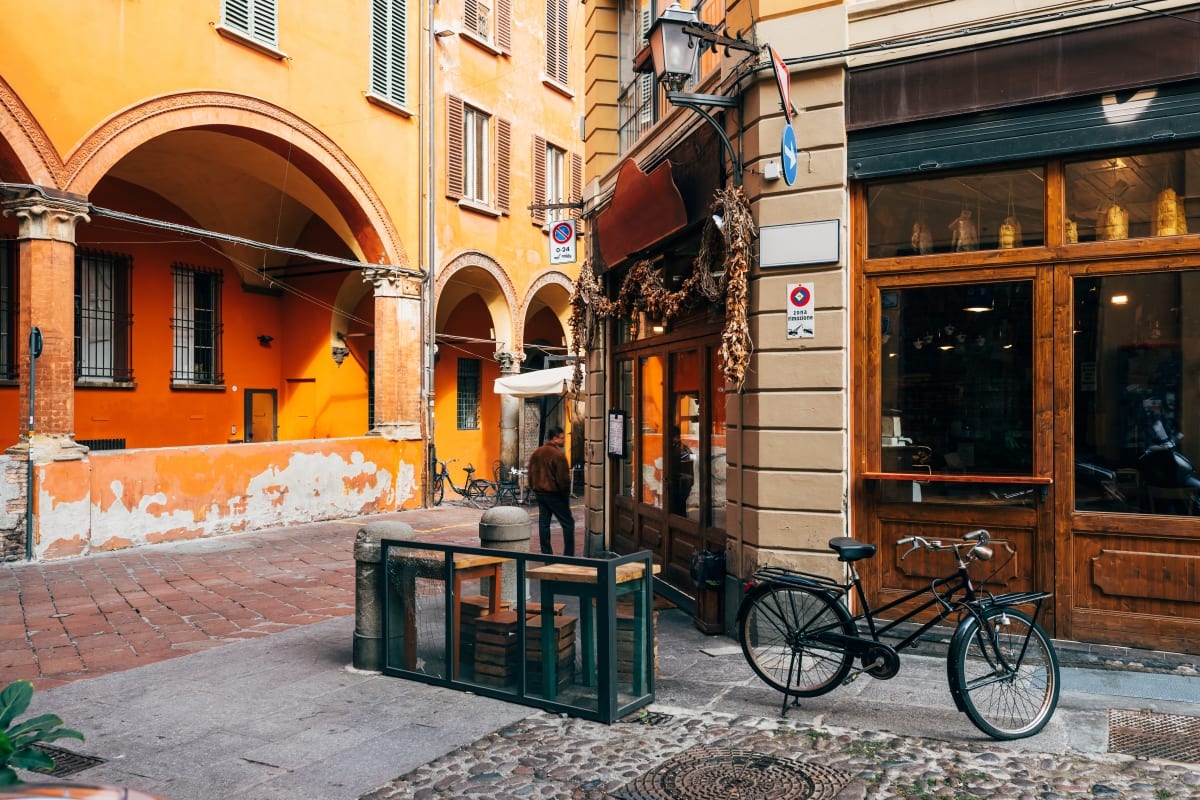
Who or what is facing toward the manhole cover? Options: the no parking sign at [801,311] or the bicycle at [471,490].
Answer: the no parking sign

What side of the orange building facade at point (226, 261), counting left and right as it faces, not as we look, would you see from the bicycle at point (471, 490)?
left

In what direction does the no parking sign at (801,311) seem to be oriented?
toward the camera

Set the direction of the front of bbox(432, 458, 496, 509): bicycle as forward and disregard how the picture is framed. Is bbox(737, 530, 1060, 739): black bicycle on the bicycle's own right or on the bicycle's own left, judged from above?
on the bicycle's own left

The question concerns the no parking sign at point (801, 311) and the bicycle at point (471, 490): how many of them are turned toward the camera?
1

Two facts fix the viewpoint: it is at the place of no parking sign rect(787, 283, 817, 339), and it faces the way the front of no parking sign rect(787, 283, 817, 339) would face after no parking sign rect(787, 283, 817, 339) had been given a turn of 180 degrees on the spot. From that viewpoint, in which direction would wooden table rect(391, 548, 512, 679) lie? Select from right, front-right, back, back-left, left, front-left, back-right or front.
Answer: back-left

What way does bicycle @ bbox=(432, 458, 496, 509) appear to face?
to the viewer's left

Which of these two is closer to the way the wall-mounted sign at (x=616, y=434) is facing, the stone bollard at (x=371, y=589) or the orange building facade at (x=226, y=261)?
the stone bollard

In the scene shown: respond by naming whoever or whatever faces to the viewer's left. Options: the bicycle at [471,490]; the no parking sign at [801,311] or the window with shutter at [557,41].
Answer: the bicycle

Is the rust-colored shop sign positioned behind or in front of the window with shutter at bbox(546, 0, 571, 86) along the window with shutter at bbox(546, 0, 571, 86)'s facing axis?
in front

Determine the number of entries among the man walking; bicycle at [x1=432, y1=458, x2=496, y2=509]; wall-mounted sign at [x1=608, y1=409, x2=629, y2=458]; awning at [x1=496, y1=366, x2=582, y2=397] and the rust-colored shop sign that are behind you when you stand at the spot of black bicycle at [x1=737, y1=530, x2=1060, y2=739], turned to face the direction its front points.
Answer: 5

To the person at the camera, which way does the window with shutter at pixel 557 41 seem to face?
facing the viewer and to the right of the viewer

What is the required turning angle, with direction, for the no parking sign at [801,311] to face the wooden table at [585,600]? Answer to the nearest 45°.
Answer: approximately 45° to its right

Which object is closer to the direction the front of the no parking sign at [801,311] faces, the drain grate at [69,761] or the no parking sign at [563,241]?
the drain grate

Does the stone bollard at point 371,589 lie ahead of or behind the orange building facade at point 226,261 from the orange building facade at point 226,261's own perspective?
ahead
